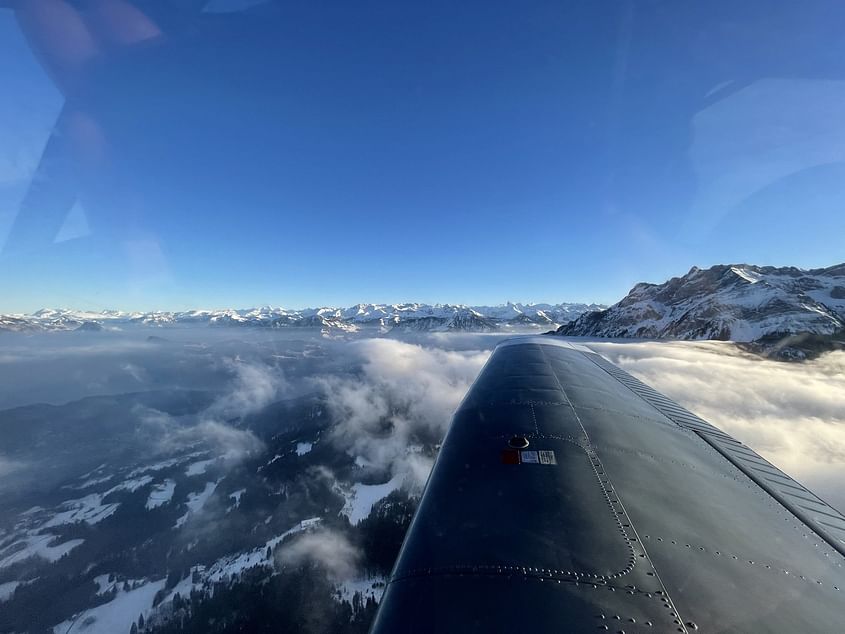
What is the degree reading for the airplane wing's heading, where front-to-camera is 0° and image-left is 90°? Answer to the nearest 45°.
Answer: approximately 90°
